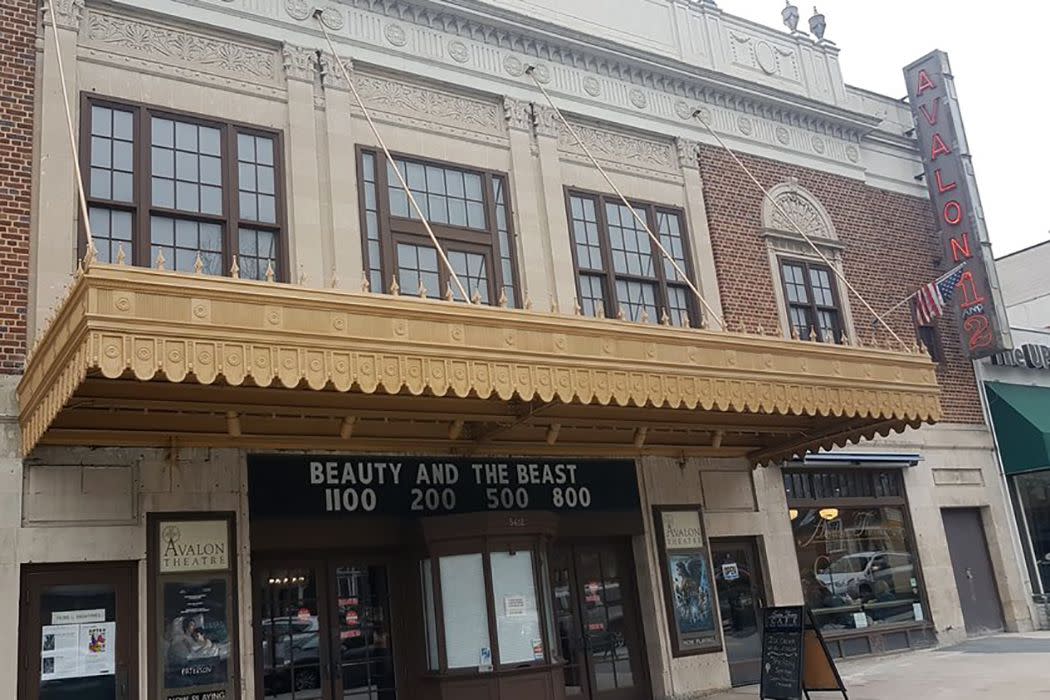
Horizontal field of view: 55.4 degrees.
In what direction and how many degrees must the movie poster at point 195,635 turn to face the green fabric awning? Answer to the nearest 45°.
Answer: approximately 90° to its left

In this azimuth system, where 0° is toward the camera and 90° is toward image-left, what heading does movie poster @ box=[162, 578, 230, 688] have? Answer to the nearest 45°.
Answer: approximately 0°

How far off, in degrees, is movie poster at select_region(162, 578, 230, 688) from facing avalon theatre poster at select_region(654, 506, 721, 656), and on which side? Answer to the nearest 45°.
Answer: approximately 90° to its left

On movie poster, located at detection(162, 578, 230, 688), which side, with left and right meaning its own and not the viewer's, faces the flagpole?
left

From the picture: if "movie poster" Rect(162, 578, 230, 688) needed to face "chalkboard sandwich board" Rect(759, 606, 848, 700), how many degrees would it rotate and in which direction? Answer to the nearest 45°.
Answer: approximately 90° to its left

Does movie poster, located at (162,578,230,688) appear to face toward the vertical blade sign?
no

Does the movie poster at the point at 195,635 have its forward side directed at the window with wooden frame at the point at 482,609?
no
